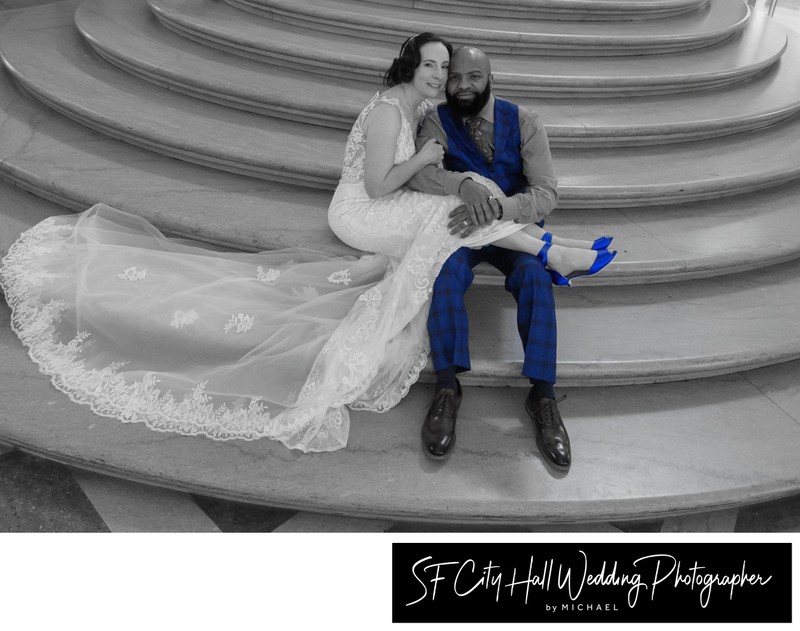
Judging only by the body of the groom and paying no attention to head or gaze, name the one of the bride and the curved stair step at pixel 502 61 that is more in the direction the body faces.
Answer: the bride

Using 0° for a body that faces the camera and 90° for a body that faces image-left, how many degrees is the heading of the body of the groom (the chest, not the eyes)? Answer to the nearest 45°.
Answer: approximately 0°

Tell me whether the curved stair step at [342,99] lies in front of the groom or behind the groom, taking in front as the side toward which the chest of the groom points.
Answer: behind

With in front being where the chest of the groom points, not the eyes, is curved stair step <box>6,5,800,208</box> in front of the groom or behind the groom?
behind

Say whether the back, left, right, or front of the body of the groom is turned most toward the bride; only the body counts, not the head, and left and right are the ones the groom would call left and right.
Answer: right

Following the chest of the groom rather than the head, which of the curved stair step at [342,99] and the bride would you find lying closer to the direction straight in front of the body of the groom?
the bride

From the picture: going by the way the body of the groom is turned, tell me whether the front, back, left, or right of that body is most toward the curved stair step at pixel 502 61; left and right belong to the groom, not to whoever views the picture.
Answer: back
